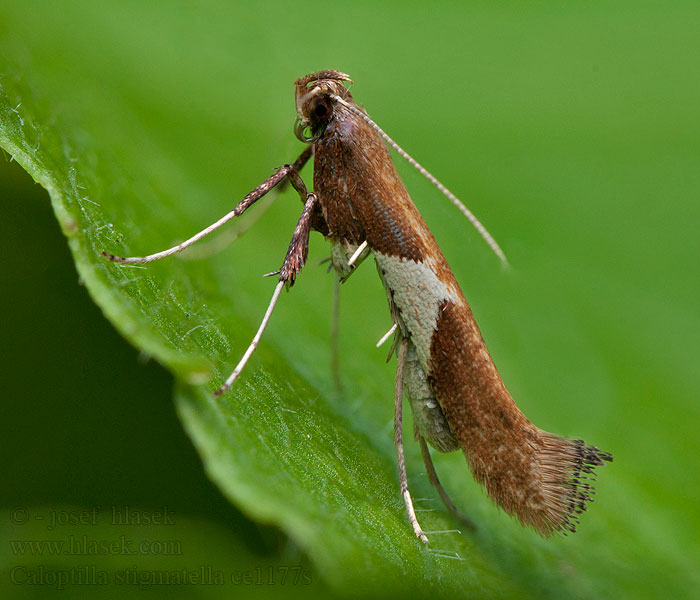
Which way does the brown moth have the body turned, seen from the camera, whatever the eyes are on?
to the viewer's left
